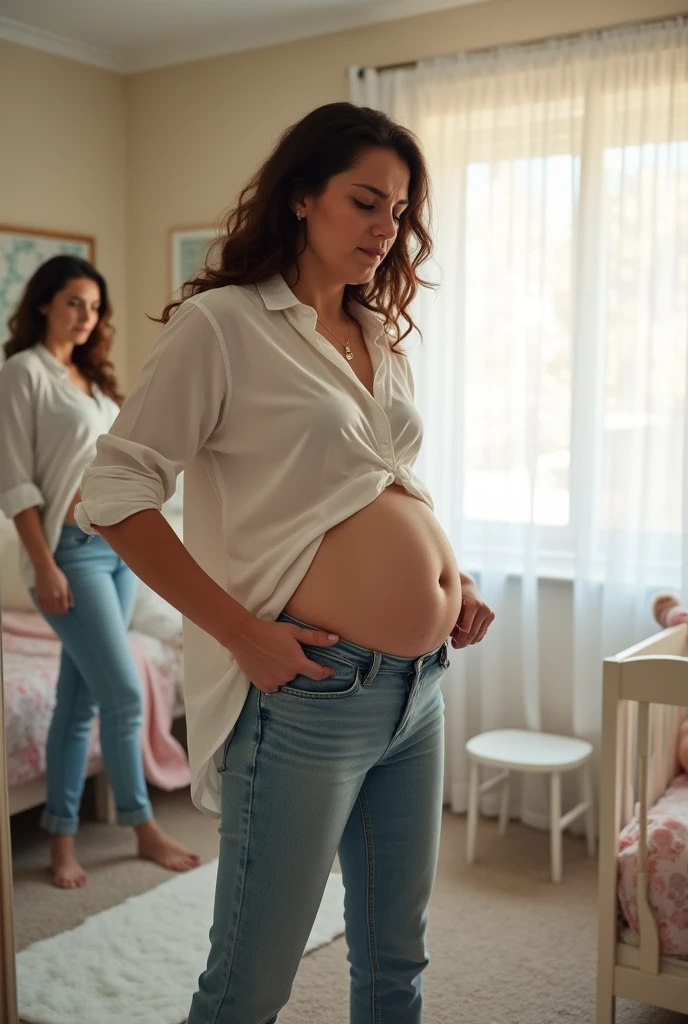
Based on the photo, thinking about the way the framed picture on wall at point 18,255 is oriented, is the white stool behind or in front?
in front

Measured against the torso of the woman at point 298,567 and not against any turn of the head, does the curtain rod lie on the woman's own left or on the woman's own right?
on the woman's own left

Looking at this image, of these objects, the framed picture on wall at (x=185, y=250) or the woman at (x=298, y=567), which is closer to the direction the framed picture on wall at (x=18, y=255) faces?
the woman

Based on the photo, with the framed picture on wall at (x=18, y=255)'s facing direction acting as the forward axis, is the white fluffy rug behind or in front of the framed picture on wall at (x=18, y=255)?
in front

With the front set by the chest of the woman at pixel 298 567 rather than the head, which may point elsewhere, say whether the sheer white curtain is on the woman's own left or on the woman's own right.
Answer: on the woman's own left

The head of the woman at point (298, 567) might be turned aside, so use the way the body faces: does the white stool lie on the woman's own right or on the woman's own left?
on the woman's own left

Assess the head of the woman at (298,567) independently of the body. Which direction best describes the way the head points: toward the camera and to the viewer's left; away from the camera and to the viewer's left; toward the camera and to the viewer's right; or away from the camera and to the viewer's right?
toward the camera and to the viewer's right

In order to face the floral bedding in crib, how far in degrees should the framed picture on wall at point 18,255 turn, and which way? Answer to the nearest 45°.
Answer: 0° — it already faces it

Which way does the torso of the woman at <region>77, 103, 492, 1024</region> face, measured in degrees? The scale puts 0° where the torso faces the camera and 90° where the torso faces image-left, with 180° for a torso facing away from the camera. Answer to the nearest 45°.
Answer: approximately 315°

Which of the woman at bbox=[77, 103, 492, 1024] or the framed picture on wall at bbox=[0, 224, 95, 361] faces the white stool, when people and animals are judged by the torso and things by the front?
the framed picture on wall

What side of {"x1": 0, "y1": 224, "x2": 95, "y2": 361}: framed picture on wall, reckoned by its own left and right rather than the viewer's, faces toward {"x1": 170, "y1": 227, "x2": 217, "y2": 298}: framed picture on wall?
left

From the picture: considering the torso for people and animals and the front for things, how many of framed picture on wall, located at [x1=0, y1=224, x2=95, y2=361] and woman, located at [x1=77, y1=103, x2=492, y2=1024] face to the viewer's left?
0
